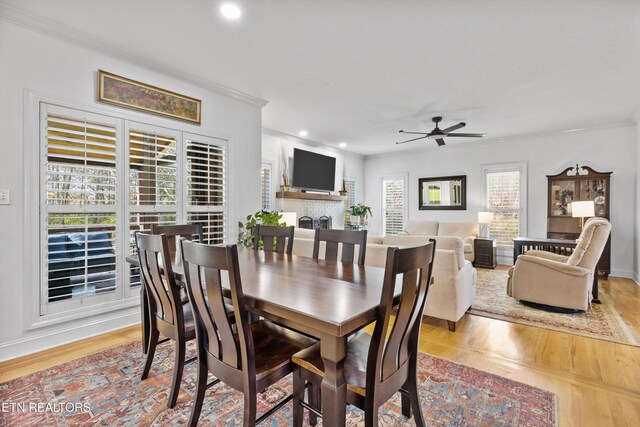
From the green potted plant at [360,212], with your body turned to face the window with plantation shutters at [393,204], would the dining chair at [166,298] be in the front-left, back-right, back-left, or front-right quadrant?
back-right

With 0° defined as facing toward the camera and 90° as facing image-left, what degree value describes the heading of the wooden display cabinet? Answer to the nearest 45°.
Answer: approximately 0°

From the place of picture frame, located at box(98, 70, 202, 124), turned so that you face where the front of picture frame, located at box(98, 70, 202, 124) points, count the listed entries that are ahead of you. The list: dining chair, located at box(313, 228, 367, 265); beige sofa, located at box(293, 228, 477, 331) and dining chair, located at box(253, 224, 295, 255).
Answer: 3

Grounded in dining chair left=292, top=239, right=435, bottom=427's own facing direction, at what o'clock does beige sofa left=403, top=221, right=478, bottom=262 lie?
The beige sofa is roughly at 2 o'clock from the dining chair.

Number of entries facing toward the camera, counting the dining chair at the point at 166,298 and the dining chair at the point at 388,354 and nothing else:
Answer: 0

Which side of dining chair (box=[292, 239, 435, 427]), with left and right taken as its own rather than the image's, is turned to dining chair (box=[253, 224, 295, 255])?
front

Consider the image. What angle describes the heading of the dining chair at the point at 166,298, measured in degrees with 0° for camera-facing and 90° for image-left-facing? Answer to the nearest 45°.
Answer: approximately 225°

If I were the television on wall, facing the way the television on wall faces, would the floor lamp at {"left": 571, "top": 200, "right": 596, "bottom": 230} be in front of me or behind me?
in front

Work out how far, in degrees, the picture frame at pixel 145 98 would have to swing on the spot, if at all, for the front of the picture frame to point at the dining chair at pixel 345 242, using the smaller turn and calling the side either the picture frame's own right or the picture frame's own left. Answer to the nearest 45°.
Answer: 0° — it already faces it

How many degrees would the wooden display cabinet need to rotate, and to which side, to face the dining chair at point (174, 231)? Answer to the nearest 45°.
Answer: approximately 45° to its right

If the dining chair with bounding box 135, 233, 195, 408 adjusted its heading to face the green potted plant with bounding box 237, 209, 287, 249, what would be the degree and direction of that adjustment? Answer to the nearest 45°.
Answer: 0° — it already faces it

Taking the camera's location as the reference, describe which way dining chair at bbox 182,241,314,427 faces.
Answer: facing away from the viewer and to the right of the viewer

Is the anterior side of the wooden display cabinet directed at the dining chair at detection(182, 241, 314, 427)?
yes

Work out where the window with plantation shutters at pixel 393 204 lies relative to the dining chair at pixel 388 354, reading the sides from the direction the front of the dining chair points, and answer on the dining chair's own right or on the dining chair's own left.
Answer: on the dining chair's own right

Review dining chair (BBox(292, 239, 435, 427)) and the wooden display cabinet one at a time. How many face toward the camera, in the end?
1
